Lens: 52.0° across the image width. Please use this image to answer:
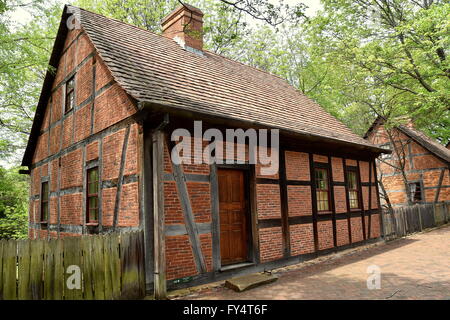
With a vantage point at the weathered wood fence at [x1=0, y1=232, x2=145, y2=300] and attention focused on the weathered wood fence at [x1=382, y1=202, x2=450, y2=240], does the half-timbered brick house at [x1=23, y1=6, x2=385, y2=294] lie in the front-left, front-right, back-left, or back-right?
front-left

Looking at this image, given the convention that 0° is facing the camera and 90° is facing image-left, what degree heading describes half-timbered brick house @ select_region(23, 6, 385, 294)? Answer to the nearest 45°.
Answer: approximately 315°

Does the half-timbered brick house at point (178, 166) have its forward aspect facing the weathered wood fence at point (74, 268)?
no

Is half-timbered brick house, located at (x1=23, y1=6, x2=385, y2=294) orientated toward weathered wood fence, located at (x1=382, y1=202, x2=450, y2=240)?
no
